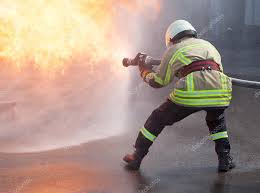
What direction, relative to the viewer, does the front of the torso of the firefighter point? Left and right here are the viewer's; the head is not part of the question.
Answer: facing away from the viewer and to the left of the viewer

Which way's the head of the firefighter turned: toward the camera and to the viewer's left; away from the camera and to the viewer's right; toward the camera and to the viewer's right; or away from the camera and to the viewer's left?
away from the camera and to the viewer's left
